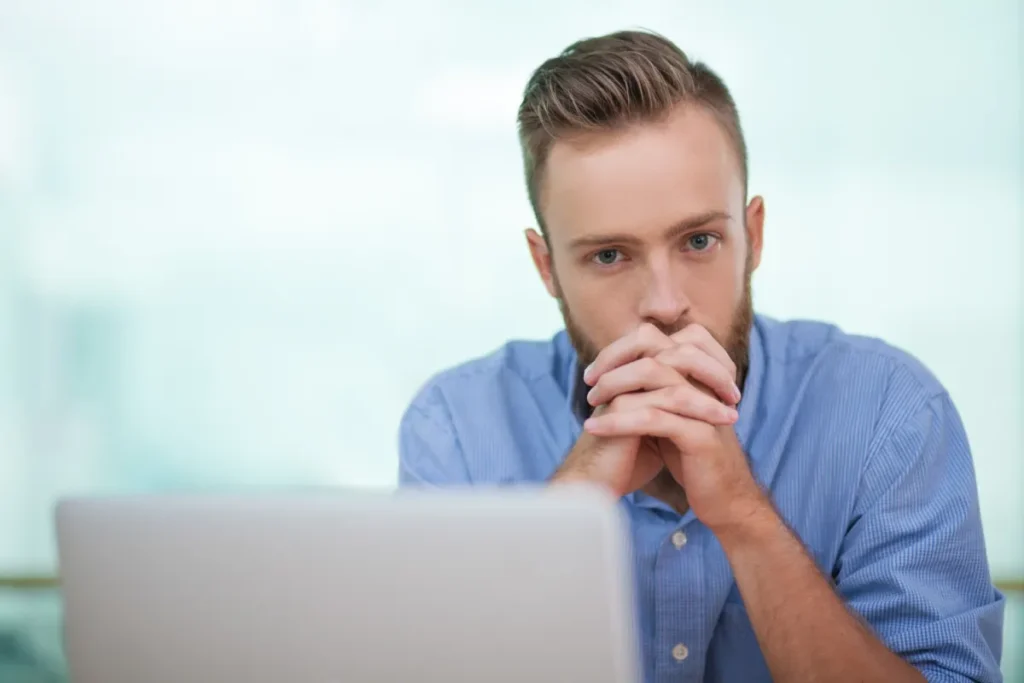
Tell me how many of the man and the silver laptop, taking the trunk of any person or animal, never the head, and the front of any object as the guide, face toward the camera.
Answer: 1

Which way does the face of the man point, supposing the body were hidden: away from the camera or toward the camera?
toward the camera

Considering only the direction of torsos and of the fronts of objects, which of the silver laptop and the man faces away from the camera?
the silver laptop

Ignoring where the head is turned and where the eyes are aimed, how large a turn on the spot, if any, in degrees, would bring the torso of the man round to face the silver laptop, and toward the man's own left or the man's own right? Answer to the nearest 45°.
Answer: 0° — they already face it

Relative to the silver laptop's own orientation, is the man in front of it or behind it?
in front

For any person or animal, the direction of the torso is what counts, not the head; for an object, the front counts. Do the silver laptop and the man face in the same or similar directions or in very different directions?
very different directions

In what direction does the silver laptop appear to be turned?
away from the camera

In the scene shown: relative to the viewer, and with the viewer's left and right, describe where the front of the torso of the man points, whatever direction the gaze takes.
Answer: facing the viewer
